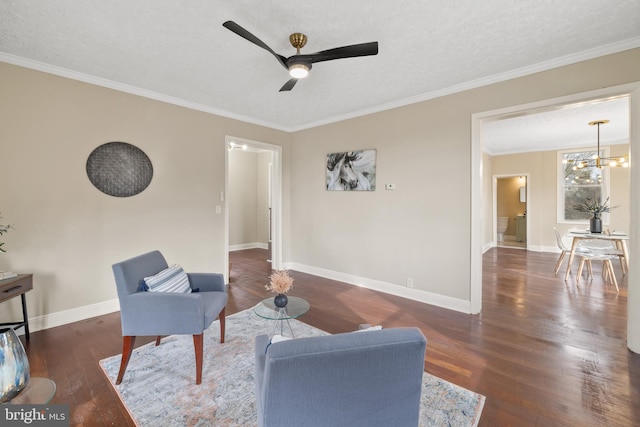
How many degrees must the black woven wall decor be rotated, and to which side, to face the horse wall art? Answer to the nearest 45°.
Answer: approximately 90° to its left

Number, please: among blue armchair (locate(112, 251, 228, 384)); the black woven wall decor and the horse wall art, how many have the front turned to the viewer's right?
1

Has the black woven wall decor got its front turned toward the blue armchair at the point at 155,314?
yes

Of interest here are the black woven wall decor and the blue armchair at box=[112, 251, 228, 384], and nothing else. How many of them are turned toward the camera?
1

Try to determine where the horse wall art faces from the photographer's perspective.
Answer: facing the viewer and to the left of the viewer

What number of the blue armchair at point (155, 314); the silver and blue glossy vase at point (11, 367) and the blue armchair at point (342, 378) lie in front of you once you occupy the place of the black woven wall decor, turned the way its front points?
3

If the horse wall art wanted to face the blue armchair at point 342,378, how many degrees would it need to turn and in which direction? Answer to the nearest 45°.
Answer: approximately 45° to its left

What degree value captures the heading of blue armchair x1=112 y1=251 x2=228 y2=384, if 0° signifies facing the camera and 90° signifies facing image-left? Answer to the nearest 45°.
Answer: approximately 270°

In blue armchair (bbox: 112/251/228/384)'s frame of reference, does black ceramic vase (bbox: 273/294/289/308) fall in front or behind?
in front
